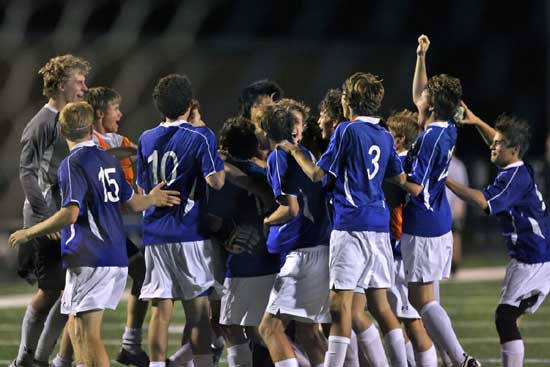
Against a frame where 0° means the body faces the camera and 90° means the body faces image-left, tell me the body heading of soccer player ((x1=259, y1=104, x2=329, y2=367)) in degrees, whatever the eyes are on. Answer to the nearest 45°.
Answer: approximately 135°

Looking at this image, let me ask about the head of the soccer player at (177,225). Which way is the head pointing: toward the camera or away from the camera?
away from the camera

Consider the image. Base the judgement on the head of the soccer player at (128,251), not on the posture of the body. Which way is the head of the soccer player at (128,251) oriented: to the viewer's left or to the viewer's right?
to the viewer's right
